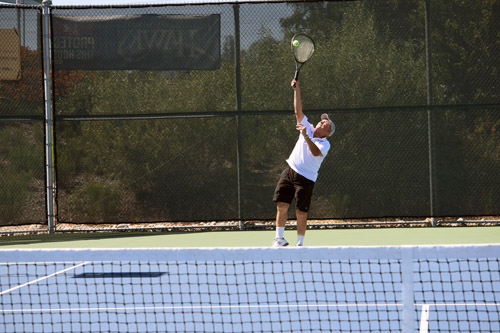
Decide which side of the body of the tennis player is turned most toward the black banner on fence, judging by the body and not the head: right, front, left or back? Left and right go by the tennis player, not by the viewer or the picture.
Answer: right

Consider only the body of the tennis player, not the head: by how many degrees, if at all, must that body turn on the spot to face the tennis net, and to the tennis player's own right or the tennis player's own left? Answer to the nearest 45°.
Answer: approximately 45° to the tennis player's own left

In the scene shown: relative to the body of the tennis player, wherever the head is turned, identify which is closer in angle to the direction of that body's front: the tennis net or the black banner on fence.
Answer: the tennis net

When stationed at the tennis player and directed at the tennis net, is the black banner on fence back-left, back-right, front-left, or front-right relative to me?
back-right

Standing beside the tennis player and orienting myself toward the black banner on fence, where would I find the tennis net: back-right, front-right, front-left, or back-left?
back-left
